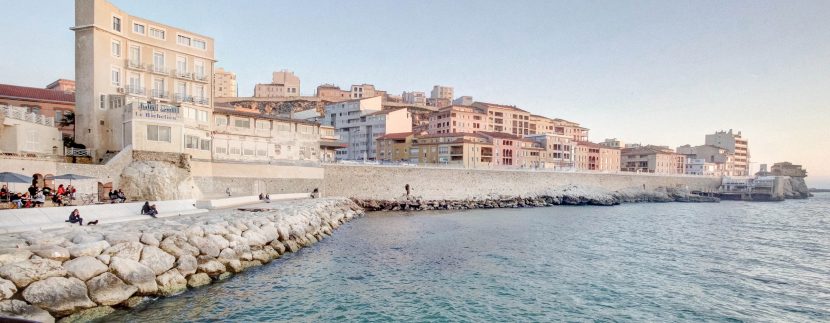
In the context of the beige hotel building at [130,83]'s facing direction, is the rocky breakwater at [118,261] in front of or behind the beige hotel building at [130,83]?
in front

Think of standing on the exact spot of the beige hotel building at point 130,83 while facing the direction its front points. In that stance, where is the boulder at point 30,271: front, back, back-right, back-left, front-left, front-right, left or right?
front-right

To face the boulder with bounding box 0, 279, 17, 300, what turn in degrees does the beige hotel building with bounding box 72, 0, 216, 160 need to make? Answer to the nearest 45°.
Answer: approximately 45° to its right

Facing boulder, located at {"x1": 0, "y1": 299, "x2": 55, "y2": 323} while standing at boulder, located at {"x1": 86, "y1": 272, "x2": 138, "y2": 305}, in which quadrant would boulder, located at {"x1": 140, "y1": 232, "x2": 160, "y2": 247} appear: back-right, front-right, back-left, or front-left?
back-right

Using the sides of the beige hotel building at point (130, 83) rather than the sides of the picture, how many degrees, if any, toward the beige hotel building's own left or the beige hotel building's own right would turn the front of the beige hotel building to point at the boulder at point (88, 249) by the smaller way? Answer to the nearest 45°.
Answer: approximately 45° to the beige hotel building's own right

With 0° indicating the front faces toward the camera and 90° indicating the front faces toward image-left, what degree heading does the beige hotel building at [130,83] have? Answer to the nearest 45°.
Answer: approximately 315°

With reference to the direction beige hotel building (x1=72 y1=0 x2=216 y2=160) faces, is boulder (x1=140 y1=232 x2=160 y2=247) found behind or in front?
in front

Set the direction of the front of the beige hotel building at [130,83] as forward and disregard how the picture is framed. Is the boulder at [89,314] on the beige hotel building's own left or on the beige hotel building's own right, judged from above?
on the beige hotel building's own right

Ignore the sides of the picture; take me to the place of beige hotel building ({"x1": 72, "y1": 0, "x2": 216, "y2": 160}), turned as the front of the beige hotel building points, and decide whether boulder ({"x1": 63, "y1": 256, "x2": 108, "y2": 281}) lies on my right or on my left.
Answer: on my right

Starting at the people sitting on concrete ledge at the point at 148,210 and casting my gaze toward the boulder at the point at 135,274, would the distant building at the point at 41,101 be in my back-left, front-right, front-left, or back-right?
back-right

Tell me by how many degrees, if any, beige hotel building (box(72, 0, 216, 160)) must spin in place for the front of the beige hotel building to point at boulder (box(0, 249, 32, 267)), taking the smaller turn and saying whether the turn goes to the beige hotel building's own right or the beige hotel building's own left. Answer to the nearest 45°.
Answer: approximately 45° to the beige hotel building's own right

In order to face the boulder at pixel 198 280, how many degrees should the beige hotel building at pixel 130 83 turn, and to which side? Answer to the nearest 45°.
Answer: approximately 45° to its right
